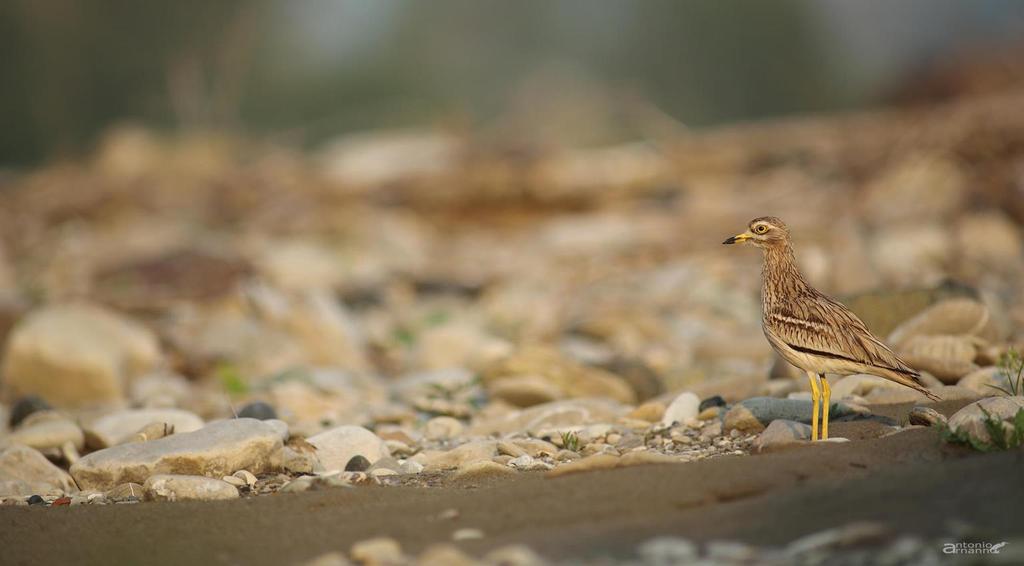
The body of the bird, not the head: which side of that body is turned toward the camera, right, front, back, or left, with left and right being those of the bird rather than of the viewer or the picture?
left

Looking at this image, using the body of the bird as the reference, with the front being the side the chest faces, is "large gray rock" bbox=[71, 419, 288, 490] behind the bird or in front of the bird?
in front

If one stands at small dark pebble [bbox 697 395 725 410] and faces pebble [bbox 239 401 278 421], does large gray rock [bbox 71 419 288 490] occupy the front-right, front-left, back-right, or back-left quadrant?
front-left

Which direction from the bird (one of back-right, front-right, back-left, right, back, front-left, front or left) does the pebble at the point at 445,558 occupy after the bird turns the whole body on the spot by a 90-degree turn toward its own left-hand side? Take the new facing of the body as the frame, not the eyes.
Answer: front-right

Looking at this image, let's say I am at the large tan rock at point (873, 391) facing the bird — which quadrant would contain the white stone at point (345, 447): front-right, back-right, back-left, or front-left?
front-right

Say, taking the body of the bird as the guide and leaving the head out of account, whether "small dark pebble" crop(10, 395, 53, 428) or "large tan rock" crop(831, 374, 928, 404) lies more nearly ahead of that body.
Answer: the small dark pebble

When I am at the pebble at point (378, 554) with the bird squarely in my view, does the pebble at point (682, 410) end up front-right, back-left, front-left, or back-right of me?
front-left

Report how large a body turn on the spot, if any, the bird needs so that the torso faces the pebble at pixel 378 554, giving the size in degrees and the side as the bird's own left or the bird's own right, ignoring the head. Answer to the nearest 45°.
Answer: approximately 45° to the bird's own left

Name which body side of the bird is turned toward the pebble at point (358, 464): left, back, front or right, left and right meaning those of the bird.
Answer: front

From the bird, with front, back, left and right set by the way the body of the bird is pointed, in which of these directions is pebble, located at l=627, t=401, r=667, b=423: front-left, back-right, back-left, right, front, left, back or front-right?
front-right

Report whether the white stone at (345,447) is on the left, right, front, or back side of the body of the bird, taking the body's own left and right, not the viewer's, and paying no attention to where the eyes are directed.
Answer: front

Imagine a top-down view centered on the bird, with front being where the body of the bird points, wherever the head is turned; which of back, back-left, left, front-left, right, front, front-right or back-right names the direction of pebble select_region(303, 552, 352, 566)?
front-left

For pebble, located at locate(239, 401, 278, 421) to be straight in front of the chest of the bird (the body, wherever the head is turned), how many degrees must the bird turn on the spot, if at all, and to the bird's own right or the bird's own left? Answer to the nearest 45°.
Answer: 0° — it already faces it

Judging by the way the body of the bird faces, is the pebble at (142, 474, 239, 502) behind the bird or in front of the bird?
in front

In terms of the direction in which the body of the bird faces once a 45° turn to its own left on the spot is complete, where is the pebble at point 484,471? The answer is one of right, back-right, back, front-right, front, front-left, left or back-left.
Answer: front-right

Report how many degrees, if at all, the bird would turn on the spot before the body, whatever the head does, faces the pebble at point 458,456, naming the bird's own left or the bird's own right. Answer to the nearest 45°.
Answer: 0° — it already faces it

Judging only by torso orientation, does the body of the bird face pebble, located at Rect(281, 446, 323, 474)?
yes

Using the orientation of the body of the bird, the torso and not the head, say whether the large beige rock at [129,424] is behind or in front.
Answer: in front

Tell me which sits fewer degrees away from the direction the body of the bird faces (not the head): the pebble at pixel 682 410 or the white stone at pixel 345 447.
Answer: the white stone
